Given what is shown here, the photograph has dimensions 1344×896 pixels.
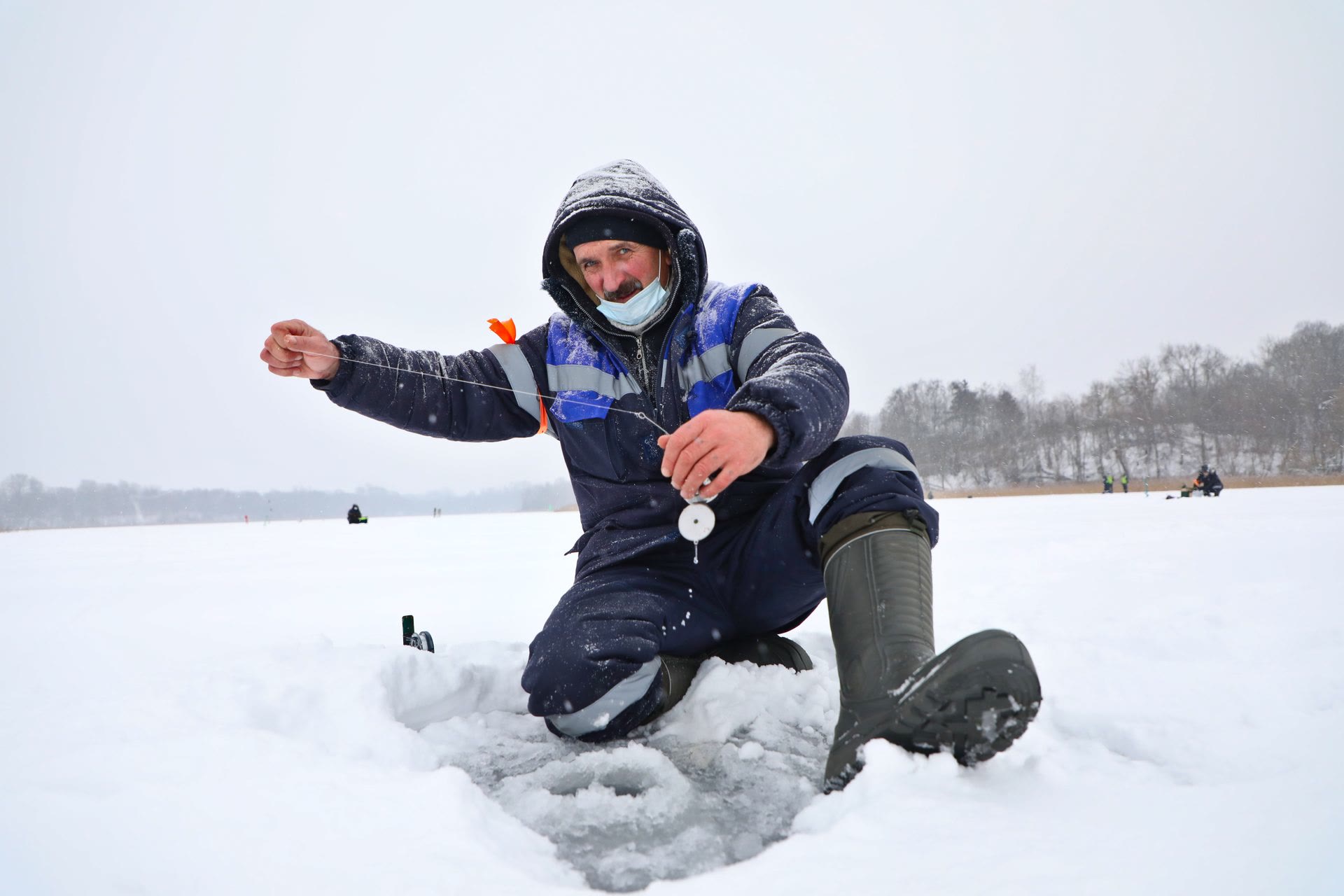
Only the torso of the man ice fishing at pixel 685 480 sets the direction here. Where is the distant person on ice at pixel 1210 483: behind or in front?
behind

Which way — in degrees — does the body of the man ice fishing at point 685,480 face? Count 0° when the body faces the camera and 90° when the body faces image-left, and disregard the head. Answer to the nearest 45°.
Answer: approximately 0°
